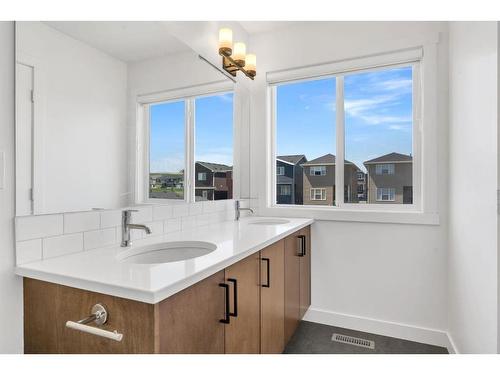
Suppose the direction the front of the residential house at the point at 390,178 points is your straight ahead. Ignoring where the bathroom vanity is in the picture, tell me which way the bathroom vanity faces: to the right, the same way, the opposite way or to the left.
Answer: to the left

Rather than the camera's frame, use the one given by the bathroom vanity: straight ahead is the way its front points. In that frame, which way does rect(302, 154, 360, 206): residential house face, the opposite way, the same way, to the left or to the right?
to the right

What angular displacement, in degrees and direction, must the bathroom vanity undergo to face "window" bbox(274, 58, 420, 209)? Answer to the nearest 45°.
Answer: approximately 90° to its left

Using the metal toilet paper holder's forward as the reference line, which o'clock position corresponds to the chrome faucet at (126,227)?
The chrome faucet is roughly at 5 o'clock from the metal toilet paper holder.

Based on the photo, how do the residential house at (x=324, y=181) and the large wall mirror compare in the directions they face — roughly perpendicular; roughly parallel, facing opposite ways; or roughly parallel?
roughly perpendicular

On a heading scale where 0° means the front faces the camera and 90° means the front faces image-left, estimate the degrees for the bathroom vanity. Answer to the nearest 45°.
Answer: approximately 315°

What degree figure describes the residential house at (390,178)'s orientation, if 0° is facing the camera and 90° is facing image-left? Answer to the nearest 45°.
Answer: approximately 0°

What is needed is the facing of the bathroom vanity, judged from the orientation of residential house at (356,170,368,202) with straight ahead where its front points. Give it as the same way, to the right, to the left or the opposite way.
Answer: to the left

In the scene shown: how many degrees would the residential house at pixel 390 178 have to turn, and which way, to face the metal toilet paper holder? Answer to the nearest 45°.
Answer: approximately 45° to its right
